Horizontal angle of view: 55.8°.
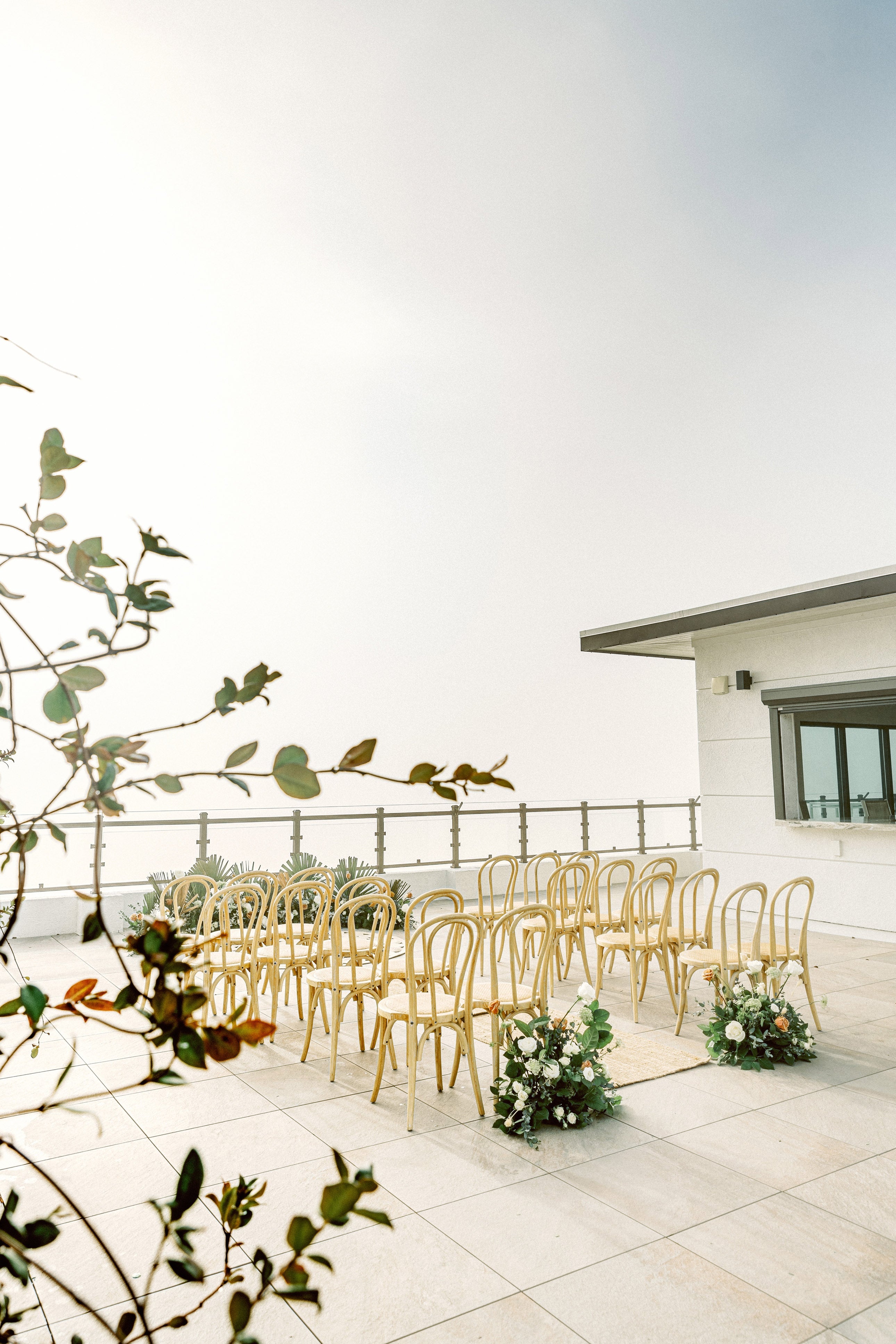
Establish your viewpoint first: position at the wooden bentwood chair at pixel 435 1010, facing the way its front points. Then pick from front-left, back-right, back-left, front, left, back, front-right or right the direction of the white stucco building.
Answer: right

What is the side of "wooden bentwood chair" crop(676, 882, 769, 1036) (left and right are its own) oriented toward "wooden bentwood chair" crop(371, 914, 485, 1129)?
left

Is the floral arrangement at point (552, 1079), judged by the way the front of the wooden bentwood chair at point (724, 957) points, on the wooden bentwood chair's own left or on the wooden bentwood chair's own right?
on the wooden bentwood chair's own left

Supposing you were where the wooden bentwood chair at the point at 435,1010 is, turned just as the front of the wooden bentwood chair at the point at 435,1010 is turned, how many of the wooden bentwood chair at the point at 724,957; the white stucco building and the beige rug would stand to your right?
3

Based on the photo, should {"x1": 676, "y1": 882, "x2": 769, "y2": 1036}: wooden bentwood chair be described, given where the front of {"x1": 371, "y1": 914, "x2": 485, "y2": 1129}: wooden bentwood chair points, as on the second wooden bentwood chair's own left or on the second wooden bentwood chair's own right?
on the second wooden bentwood chair's own right

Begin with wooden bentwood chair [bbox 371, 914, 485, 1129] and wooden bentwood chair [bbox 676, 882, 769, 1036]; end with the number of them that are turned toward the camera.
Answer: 0

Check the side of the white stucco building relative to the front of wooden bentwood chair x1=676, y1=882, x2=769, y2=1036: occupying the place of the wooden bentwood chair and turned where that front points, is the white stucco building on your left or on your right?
on your right

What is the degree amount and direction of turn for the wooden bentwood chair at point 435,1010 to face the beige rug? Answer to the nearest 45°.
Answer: approximately 90° to its right

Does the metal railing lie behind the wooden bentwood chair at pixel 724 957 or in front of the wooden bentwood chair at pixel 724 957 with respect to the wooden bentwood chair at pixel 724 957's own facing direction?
in front

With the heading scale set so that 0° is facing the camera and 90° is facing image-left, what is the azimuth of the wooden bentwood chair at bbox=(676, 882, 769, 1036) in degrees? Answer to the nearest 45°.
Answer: approximately 135°

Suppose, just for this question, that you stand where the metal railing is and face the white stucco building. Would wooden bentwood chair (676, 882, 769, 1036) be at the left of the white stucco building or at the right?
right

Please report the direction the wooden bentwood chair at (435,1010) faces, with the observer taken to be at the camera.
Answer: facing away from the viewer and to the left of the viewer
